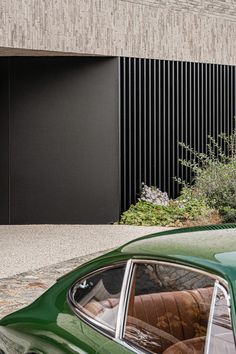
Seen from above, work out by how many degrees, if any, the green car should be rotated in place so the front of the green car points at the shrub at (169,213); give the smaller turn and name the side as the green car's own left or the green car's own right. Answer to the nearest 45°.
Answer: approximately 135° to the green car's own left

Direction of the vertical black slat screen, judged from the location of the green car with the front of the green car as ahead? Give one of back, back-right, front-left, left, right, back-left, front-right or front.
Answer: back-left

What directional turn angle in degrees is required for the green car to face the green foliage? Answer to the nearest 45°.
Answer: approximately 135° to its left

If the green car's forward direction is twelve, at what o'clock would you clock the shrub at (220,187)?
The shrub is roughly at 8 o'clock from the green car.

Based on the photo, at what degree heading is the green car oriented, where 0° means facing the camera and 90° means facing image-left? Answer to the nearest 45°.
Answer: approximately 315°

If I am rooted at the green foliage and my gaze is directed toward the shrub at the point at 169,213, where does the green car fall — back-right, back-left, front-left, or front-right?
front-left

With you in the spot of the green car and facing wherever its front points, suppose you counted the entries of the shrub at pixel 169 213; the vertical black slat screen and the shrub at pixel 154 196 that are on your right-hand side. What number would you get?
0

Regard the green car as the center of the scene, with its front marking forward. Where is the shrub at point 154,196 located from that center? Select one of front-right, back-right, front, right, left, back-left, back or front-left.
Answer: back-left

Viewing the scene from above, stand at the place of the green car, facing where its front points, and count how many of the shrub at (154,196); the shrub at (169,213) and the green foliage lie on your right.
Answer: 0
